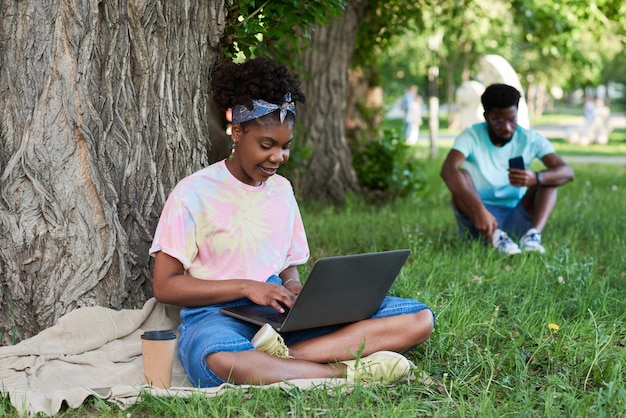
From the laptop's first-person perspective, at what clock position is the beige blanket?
The beige blanket is roughly at 11 o'clock from the laptop.

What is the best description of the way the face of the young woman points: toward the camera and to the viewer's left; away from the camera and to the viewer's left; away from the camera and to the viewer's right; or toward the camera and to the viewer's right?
toward the camera and to the viewer's right

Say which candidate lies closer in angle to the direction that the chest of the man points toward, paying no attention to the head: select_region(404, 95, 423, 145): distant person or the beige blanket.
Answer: the beige blanket

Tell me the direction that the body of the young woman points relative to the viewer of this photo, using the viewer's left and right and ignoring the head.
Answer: facing the viewer and to the right of the viewer

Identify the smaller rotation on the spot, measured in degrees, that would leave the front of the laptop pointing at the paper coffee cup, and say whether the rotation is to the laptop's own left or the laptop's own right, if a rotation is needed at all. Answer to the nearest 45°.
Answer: approximately 45° to the laptop's own left

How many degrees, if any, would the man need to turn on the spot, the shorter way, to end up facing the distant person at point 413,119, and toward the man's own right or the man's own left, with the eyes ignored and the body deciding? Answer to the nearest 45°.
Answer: approximately 180°

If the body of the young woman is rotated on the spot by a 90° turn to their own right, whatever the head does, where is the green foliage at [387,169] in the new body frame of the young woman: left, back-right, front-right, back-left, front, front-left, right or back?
back-right

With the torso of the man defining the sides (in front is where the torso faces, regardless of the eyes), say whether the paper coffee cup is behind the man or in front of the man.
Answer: in front

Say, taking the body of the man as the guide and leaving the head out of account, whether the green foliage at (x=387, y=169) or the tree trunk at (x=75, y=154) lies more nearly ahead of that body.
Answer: the tree trunk

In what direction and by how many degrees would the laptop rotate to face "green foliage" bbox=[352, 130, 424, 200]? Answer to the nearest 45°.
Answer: approximately 45° to its right

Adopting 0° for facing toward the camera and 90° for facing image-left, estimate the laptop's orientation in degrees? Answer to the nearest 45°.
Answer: approximately 135°

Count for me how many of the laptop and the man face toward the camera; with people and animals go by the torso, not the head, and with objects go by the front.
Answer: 1

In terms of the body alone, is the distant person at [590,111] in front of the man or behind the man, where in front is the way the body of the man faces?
behind

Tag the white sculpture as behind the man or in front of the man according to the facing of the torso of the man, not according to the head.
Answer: behind
